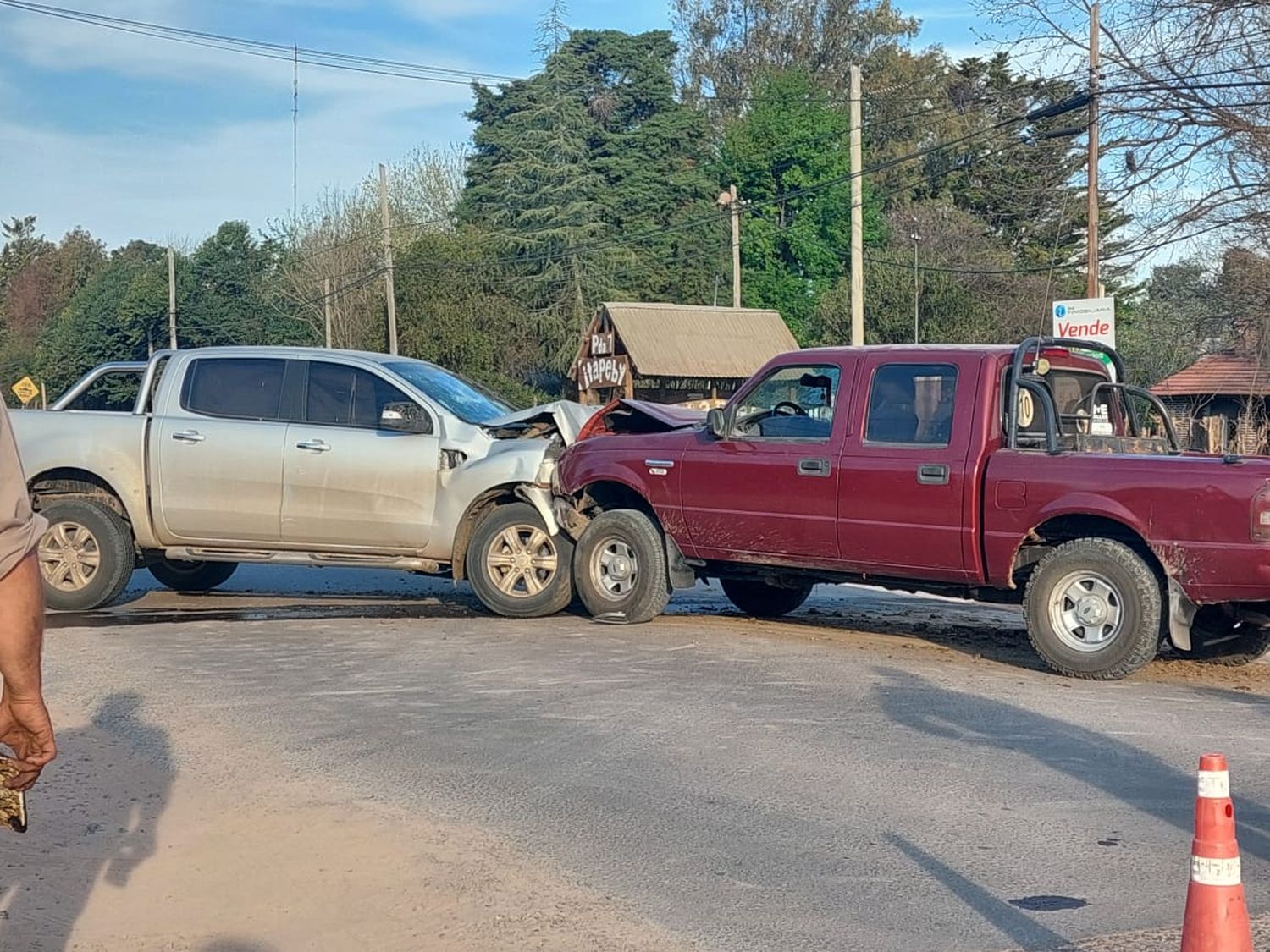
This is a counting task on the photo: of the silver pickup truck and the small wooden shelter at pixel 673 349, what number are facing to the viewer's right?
1

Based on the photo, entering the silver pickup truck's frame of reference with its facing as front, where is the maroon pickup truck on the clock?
The maroon pickup truck is roughly at 1 o'clock from the silver pickup truck.

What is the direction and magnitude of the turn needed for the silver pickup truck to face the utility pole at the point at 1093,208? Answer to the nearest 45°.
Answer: approximately 45° to its left

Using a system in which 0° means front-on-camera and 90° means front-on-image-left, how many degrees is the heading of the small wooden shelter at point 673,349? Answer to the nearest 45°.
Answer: approximately 45°

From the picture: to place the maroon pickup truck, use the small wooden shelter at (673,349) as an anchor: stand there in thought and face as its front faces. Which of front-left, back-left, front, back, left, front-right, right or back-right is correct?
front-left

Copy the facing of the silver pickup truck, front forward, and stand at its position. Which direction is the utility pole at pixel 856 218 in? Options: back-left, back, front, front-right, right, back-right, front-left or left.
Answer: front-left

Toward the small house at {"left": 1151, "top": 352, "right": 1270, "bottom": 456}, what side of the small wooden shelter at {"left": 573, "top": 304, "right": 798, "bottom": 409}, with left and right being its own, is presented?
left

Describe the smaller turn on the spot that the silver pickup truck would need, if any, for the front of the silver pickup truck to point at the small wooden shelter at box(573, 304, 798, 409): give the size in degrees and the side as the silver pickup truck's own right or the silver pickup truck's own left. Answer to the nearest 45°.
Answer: approximately 90° to the silver pickup truck's own left

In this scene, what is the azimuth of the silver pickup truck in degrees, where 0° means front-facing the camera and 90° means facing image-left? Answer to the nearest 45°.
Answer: approximately 270°

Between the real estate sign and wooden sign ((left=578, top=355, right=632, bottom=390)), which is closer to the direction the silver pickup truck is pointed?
the real estate sign
